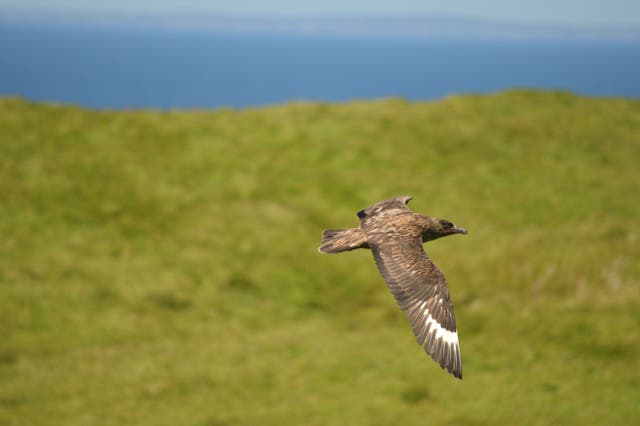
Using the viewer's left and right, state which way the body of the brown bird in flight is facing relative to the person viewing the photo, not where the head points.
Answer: facing to the right of the viewer
